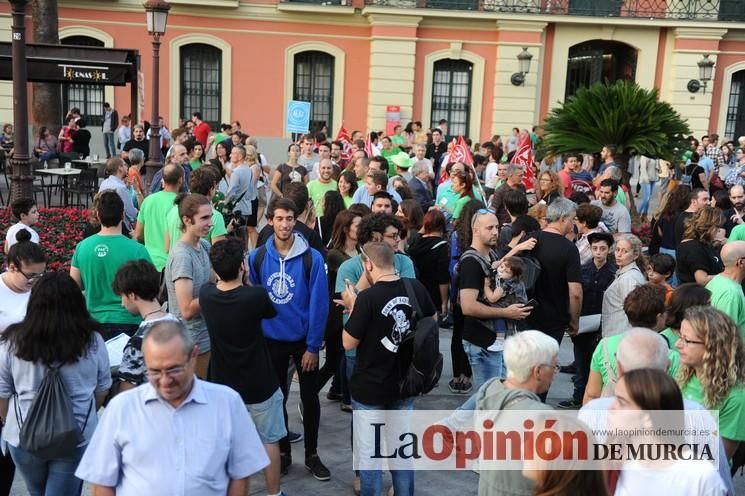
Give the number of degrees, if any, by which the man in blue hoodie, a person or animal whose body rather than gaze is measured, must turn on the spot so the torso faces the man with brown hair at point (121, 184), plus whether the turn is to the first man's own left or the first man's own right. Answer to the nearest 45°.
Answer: approximately 135° to the first man's own right

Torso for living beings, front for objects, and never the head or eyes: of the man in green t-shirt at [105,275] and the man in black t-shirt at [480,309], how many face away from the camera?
1

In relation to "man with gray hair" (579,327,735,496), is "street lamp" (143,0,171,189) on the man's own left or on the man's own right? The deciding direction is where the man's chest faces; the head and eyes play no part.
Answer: on the man's own left

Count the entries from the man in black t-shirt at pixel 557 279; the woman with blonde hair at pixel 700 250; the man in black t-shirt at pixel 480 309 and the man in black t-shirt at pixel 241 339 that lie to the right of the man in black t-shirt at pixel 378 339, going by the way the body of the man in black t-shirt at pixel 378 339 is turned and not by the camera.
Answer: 3

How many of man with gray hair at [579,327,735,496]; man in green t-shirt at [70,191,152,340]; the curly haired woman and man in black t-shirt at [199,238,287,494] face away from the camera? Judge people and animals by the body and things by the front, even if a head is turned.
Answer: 3

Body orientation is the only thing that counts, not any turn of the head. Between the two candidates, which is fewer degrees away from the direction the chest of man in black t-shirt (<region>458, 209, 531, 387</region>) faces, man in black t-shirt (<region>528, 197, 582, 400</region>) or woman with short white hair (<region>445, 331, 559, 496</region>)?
the man in black t-shirt

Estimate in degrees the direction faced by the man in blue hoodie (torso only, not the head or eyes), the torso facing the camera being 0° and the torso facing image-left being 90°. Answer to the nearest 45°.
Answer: approximately 0°

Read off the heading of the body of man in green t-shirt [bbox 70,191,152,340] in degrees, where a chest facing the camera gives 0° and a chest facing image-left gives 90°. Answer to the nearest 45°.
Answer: approximately 180°

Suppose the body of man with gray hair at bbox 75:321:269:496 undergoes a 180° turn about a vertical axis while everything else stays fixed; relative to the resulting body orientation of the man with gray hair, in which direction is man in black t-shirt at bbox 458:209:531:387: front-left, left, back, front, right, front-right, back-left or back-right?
front-right

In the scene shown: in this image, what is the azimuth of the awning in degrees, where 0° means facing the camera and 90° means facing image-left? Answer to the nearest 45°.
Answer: approximately 0°

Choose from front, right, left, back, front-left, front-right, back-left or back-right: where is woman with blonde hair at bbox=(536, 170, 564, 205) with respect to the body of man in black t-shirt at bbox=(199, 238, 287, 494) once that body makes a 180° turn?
back-left

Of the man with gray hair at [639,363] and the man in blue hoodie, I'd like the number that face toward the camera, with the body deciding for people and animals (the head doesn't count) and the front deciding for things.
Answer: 1

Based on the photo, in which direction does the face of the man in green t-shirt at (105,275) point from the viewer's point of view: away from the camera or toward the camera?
away from the camera

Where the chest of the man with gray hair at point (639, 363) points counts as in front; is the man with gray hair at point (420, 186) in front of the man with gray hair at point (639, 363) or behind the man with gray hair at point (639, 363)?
in front
